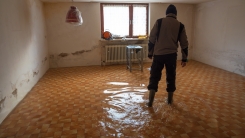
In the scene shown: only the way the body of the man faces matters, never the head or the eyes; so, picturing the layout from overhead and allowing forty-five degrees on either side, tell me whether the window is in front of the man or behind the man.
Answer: in front

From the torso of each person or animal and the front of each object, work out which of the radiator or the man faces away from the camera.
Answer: the man

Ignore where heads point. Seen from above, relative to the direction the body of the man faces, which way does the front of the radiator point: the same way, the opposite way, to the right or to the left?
the opposite way

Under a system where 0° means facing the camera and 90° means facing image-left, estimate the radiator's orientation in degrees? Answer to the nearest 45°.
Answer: approximately 0°

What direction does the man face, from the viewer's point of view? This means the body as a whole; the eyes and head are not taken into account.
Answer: away from the camera

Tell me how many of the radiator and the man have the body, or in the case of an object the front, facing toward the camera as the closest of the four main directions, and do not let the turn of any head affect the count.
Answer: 1

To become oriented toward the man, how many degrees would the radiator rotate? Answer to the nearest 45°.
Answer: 0° — it already faces them
